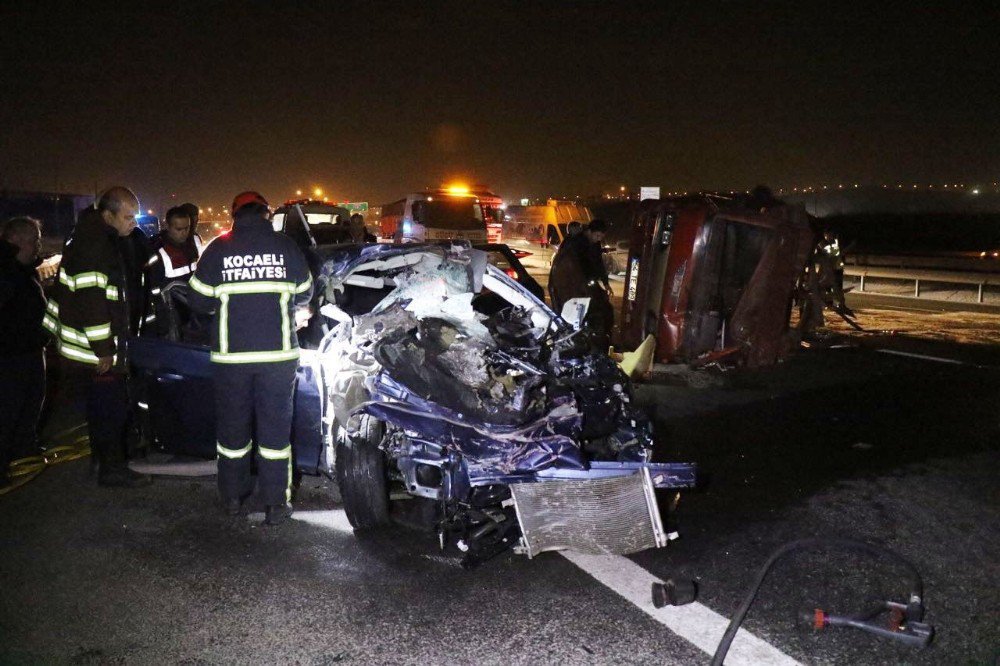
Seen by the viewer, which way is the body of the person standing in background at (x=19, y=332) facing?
to the viewer's right

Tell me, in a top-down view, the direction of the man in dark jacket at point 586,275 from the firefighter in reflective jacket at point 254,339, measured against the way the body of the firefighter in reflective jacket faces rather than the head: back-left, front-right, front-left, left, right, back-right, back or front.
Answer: front-right

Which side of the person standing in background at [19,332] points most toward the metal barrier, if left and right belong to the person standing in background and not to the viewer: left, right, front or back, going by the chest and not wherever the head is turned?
front

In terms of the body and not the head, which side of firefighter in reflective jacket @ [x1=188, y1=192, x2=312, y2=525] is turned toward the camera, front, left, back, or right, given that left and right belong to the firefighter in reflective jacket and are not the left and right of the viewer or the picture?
back

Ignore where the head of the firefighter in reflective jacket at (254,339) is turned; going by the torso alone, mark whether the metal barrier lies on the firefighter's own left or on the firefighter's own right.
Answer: on the firefighter's own right

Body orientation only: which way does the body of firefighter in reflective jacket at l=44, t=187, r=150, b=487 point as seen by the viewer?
to the viewer's right

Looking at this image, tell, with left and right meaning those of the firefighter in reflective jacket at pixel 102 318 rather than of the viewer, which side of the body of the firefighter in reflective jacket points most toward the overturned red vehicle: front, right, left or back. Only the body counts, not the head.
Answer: front

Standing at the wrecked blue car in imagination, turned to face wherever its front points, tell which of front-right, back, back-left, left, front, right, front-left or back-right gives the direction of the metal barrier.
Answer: left

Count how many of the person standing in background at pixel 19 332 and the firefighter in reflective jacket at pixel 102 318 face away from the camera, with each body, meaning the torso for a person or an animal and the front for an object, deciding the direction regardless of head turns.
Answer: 0

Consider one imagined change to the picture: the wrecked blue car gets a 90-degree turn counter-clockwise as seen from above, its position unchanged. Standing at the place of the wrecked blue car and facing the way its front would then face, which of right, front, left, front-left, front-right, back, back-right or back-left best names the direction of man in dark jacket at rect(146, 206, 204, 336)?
left

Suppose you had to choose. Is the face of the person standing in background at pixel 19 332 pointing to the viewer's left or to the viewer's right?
to the viewer's right

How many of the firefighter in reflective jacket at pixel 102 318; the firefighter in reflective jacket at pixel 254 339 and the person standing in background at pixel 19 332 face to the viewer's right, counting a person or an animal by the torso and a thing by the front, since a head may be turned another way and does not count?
2

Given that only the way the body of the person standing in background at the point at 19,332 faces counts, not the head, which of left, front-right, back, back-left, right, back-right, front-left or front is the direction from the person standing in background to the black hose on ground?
front-right

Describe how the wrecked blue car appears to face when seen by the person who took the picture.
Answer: facing the viewer and to the right of the viewer

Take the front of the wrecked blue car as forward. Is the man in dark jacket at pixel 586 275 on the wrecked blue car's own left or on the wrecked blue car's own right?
on the wrecked blue car's own left
